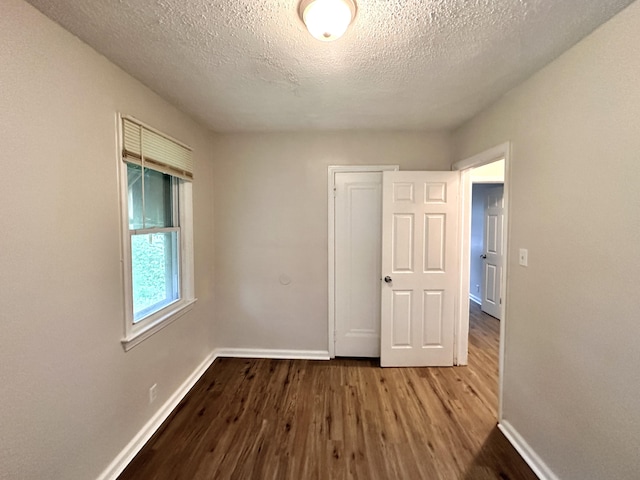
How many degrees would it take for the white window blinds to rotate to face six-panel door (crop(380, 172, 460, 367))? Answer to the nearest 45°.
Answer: approximately 45° to its left

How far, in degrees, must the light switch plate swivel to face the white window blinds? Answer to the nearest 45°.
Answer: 0° — it already faces it

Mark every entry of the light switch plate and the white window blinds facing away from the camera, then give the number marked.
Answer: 0

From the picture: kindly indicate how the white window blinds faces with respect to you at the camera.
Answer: facing the viewer and to the right of the viewer

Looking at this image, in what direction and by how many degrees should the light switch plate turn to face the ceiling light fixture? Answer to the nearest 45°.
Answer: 0° — it already faces it

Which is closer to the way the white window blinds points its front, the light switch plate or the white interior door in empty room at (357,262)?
the light switch plate

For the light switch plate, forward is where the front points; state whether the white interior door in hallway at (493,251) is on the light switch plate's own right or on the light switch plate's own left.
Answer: on the light switch plate's own right

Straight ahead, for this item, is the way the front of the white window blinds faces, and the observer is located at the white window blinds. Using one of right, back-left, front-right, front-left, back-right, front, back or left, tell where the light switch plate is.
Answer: front

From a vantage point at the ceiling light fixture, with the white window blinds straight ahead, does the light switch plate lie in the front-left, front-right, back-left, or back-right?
back-right

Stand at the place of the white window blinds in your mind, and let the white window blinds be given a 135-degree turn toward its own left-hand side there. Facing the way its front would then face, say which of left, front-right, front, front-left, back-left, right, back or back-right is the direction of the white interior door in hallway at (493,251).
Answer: right

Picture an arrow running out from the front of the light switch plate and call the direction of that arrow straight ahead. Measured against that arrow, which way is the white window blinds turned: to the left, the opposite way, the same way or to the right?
the opposite way

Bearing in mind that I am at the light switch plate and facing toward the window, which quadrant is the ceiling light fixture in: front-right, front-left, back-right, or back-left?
front-left

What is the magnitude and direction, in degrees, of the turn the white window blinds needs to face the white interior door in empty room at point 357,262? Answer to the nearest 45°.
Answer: approximately 45° to its left
